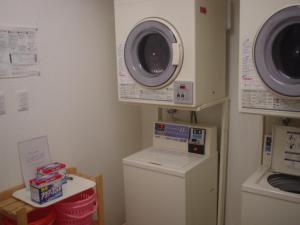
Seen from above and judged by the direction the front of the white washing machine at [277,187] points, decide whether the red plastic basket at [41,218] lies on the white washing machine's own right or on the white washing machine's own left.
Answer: on the white washing machine's own right

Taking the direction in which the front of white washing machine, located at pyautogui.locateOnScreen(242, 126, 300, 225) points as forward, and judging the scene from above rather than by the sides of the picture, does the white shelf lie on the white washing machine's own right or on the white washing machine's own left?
on the white washing machine's own right

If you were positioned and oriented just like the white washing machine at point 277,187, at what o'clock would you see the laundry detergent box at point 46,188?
The laundry detergent box is roughly at 2 o'clock from the white washing machine.

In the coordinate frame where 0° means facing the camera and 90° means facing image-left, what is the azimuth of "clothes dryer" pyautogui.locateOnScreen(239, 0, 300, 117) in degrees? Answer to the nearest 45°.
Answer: approximately 0°

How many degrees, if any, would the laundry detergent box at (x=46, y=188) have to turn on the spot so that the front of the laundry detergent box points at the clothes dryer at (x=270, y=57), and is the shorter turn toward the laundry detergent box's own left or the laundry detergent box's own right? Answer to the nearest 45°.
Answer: approximately 45° to the laundry detergent box's own left

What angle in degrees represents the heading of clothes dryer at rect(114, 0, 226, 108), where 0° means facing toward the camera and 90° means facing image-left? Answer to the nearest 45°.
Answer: approximately 45°

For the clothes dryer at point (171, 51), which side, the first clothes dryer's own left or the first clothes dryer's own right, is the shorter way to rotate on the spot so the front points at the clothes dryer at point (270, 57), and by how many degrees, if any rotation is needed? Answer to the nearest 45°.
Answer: approximately 90° to the first clothes dryer's own left

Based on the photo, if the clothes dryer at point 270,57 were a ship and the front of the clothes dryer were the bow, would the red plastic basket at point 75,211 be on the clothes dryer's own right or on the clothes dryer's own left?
on the clothes dryer's own right

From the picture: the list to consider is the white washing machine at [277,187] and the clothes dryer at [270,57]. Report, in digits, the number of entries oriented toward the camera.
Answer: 2
